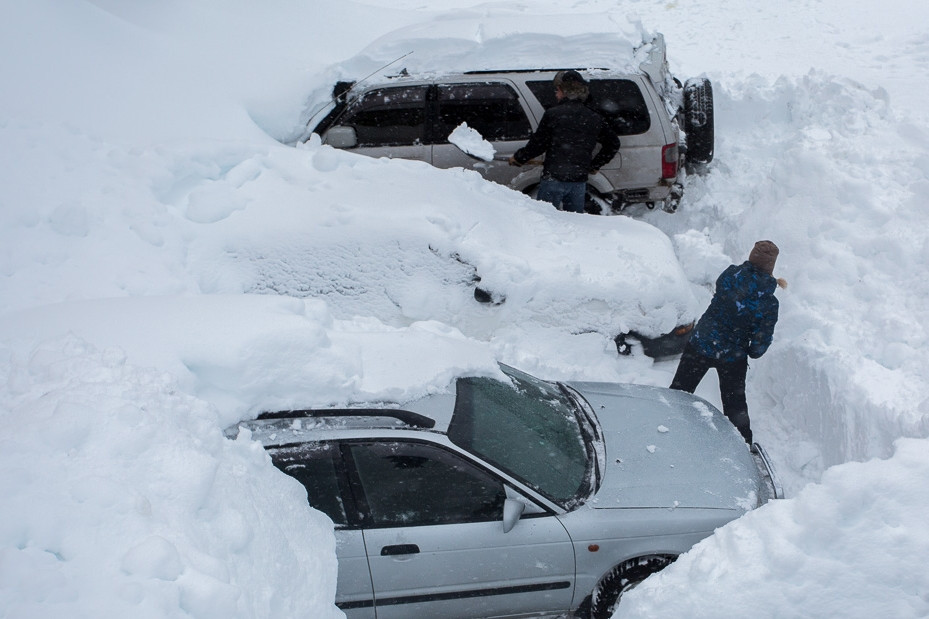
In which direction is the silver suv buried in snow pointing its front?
to the viewer's left

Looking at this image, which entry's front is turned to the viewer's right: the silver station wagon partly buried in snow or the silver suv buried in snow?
the silver station wagon partly buried in snow

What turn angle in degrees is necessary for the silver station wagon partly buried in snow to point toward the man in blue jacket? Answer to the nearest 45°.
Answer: approximately 45° to its left

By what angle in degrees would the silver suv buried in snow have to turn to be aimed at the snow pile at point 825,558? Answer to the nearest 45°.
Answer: approximately 90° to its left

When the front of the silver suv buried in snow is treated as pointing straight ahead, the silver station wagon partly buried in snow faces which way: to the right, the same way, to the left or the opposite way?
the opposite way

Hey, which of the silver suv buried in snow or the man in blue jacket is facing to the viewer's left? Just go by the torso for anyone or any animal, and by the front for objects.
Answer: the silver suv buried in snow

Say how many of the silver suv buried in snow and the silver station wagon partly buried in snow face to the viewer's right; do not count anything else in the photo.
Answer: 1

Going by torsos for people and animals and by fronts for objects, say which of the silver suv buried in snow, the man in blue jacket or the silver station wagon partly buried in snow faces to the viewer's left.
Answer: the silver suv buried in snow

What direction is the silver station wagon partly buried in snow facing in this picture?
to the viewer's right
